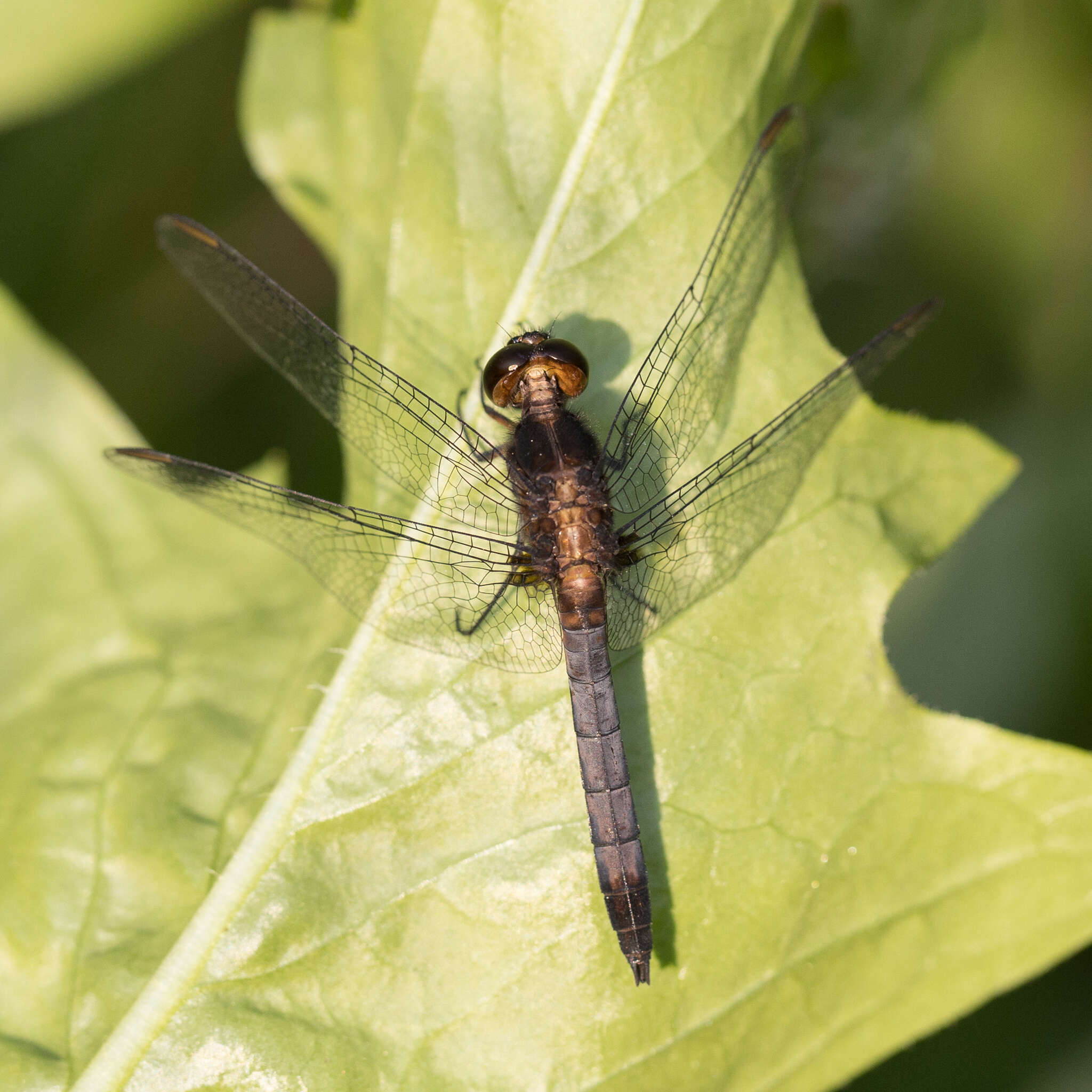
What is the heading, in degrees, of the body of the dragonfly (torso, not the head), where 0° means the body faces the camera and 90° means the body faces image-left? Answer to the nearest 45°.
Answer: approximately 180°
